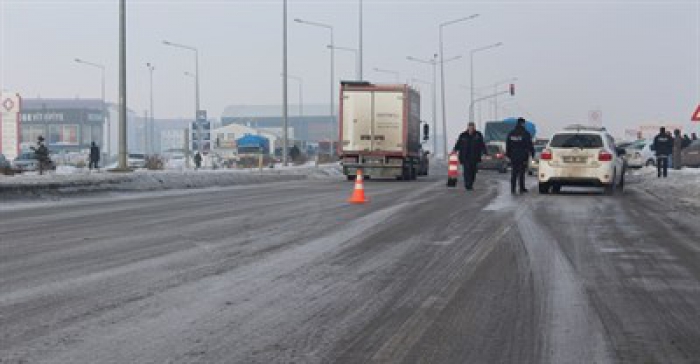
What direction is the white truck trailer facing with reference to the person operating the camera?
facing away from the viewer

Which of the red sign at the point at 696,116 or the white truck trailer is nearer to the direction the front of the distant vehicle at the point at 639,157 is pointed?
the white truck trailer

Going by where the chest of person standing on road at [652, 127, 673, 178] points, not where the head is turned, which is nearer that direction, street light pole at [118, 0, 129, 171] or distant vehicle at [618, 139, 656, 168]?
the distant vehicle

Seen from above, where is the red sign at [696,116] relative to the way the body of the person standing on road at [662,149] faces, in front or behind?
behind

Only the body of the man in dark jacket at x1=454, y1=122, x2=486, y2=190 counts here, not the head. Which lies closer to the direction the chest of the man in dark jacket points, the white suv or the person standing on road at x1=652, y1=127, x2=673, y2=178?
the white suv

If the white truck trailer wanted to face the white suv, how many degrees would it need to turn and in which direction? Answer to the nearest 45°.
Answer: approximately 135° to its right

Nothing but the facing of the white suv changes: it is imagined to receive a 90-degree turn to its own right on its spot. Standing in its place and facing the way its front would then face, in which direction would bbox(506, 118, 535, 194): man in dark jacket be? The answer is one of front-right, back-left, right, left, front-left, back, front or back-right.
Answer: back

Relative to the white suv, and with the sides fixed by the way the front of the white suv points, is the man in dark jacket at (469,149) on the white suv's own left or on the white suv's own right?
on the white suv's own left

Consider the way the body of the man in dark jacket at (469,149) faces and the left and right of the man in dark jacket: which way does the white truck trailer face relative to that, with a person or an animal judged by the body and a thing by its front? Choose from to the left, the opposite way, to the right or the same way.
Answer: the opposite way

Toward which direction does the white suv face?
away from the camera
